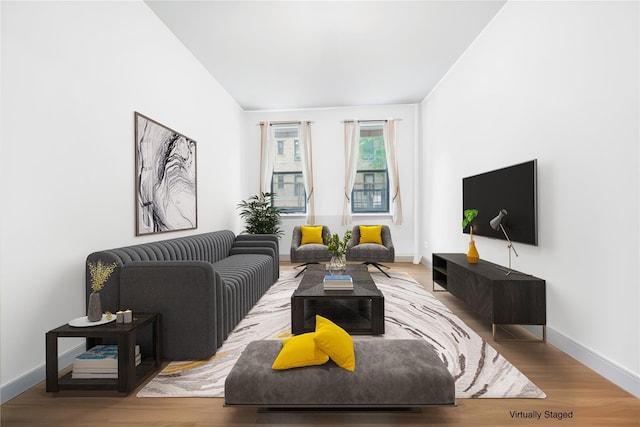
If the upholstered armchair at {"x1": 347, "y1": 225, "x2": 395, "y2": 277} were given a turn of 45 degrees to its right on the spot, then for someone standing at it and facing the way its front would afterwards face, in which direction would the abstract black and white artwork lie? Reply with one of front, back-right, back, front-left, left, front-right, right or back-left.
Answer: front

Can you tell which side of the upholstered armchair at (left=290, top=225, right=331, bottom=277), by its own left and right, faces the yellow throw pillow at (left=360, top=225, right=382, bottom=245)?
left

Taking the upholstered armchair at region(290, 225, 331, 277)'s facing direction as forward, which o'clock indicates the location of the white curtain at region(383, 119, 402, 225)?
The white curtain is roughly at 8 o'clock from the upholstered armchair.

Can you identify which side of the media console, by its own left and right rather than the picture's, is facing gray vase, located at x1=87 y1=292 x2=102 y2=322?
front

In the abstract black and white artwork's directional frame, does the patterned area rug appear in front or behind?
in front

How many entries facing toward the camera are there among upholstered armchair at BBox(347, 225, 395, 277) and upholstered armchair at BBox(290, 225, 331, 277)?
2

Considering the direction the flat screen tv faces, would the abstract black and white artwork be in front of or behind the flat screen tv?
in front

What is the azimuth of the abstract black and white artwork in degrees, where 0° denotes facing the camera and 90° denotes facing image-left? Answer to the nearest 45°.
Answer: approximately 315°

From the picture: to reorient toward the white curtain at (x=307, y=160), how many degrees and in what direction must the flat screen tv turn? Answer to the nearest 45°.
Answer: approximately 90° to its right

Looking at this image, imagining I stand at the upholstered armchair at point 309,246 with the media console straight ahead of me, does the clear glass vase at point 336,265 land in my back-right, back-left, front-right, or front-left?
front-right

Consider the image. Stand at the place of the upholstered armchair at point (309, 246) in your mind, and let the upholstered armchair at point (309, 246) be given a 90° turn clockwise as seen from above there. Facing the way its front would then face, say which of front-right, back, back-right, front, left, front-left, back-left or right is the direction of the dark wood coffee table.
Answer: left

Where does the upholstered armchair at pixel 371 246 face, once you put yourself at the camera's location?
facing the viewer

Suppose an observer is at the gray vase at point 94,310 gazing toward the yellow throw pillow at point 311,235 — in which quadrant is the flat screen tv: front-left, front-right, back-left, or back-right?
front-right

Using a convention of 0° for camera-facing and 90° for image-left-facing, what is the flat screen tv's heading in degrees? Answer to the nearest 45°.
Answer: approximately 45°

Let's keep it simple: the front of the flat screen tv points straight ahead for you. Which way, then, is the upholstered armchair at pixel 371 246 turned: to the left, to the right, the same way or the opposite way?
to the left

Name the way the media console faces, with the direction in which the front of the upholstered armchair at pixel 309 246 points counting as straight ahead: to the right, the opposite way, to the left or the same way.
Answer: to the right

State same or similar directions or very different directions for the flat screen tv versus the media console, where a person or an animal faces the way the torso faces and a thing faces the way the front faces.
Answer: same or similar directions

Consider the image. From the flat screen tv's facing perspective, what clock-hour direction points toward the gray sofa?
The gray sofa is roughly at 12 o'clock from the flat screen tv.
